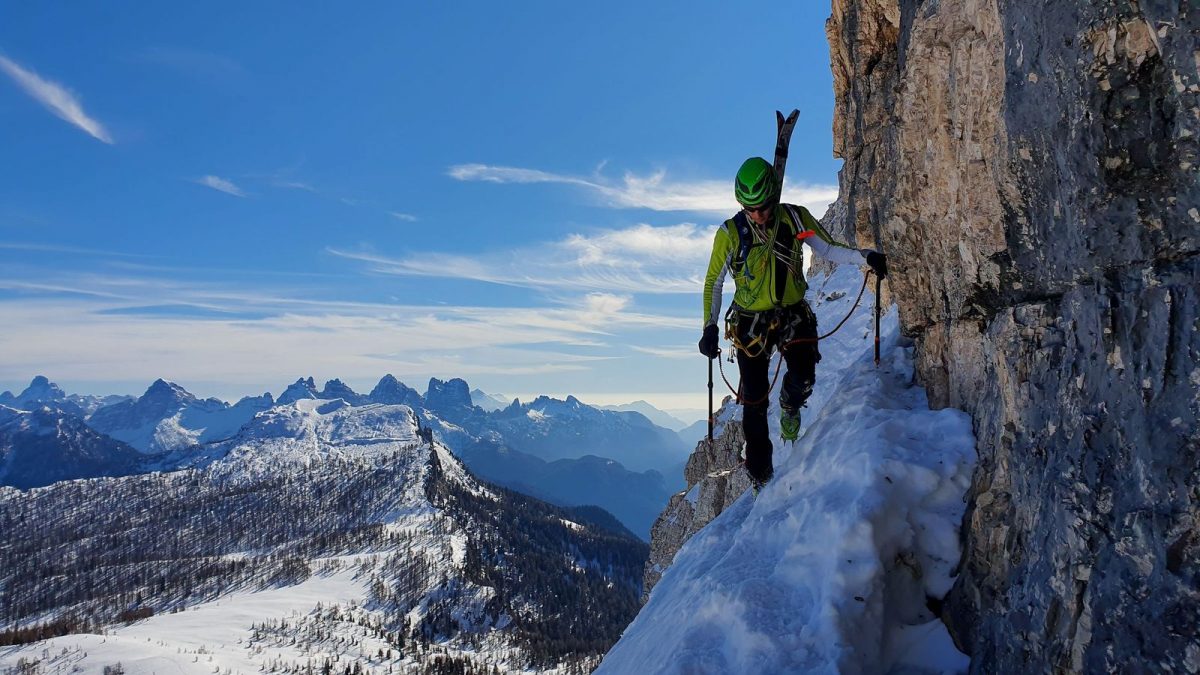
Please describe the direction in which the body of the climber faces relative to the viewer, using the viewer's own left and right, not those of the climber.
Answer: facing the viewer
